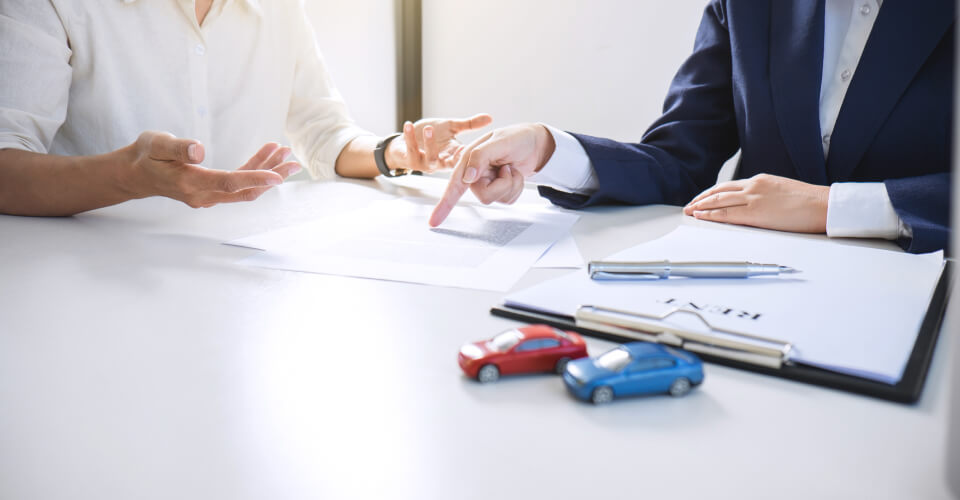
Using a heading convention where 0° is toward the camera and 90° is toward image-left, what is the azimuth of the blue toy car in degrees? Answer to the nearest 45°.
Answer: approximately 45°

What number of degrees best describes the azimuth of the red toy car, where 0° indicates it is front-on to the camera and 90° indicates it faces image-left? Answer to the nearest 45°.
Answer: approximately 45°
